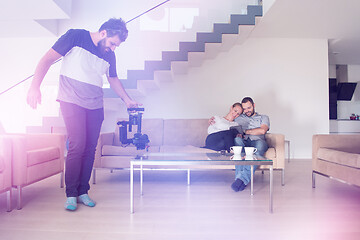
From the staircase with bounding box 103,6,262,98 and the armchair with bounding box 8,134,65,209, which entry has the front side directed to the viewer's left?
the staircase

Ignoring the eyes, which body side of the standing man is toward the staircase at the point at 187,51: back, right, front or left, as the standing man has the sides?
left

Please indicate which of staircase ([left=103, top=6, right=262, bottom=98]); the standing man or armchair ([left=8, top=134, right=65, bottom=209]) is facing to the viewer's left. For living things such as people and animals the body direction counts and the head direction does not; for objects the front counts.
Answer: the staircase

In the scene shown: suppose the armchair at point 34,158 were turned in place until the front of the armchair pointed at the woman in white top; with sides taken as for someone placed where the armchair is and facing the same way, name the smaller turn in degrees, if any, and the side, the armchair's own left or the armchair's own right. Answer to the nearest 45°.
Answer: approximately 45° to the armchair's own left

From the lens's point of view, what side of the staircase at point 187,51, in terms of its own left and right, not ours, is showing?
left

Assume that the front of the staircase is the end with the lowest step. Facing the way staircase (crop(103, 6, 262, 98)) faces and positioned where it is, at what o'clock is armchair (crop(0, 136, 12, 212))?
The armchair is roughly at 10 o'clock from the staircase.

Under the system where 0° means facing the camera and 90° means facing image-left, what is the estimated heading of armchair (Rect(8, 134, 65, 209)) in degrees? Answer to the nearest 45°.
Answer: approximately 315°

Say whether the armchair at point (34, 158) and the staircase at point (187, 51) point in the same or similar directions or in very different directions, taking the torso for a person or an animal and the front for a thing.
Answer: very different directions
